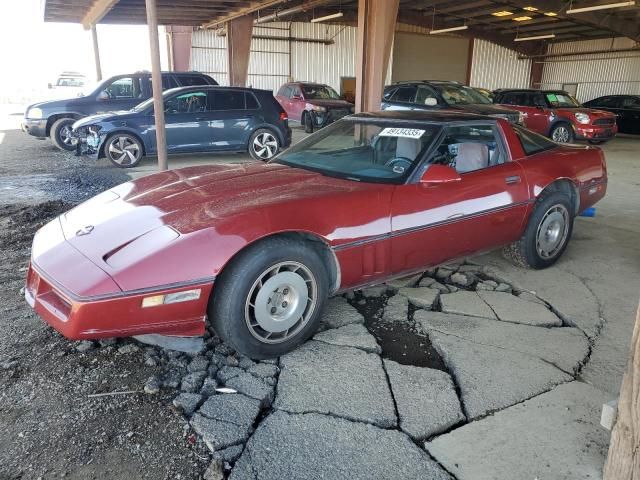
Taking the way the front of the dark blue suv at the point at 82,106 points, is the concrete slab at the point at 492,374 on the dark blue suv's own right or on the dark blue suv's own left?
on the dark blue suv's own left

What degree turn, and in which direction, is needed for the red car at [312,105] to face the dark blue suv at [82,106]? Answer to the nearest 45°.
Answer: approximately 90° to its right

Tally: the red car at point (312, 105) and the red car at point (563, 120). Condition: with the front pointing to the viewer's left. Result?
0

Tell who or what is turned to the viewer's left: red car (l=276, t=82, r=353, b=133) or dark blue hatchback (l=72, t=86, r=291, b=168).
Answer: the dark blue hatchback

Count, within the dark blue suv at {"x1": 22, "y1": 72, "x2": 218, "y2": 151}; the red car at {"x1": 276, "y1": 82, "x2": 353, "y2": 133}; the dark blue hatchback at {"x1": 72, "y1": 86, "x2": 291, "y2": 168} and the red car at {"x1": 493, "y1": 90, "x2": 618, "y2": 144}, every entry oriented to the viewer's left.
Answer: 2

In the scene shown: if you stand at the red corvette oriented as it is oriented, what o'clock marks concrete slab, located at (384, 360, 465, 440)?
The concrete slab is roughly at 9 o'clock from the red corvette.

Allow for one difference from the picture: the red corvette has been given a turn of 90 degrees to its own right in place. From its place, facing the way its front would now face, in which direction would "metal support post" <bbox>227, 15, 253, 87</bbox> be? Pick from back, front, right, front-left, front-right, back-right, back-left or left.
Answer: front-right

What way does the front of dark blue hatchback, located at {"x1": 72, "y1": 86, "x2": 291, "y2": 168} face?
to the viewer's left

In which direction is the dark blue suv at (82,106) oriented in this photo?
to the viewer's left

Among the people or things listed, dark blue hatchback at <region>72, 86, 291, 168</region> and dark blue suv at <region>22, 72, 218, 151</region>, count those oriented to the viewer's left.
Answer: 2

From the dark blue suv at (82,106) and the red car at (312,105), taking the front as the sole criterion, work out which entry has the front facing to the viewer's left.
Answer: the dark blue suv

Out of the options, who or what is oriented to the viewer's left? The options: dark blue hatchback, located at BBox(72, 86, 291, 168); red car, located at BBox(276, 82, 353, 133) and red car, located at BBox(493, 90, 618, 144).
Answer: the dark blue hatchback

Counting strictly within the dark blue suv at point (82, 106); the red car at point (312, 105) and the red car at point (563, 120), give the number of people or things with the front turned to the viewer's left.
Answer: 1

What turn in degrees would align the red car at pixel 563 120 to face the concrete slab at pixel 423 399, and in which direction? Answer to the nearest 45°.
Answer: approximately 45° to its right

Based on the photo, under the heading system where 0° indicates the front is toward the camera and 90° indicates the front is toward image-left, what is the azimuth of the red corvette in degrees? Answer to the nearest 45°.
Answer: approximately 45°

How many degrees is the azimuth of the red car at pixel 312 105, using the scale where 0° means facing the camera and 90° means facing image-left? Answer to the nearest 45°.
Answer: approximately 315°

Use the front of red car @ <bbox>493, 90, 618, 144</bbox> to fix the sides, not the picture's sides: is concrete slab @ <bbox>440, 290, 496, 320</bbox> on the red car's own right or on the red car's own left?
on the red car's own right
